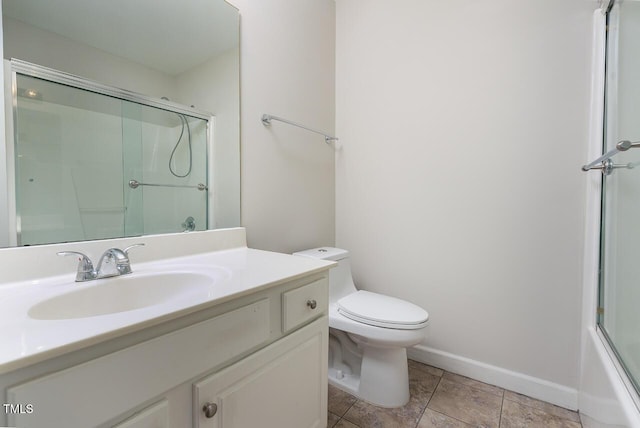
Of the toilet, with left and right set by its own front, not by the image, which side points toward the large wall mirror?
right

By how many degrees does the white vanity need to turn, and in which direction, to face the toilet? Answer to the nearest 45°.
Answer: approximately 45° to its left

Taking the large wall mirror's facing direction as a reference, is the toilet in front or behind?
in front

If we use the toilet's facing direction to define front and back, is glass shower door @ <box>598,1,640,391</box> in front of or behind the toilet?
in front

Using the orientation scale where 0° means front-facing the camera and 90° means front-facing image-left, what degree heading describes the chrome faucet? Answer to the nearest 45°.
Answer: approximately 315°

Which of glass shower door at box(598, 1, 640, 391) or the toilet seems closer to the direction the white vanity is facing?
the glass shower door
